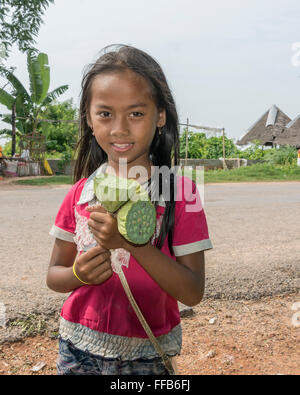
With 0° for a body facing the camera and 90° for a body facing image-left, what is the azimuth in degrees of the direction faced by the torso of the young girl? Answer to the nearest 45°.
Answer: approximately 0°

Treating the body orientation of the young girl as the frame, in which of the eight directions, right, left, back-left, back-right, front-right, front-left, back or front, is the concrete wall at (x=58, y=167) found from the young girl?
back

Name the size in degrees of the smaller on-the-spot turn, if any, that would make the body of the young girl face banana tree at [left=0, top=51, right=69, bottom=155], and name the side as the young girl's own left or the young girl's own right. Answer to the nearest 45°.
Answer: approximately 180°

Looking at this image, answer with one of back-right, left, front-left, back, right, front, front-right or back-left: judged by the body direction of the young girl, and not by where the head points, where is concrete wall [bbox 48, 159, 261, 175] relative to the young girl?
back
